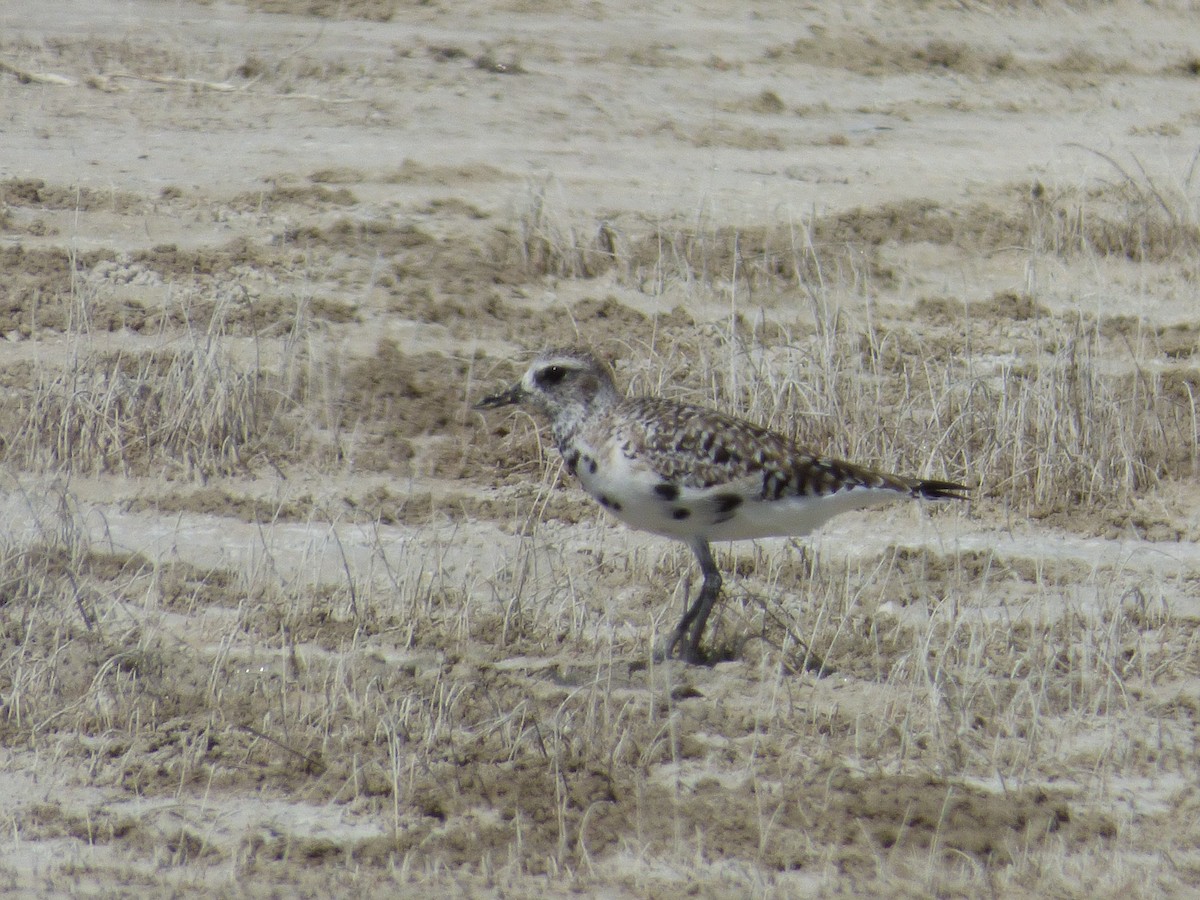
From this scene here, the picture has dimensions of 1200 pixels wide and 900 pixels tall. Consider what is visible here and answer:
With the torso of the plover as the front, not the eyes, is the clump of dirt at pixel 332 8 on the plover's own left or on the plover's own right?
on the plover's own right

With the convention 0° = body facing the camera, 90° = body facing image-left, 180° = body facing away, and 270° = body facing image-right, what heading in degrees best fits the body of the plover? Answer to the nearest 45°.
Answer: approximately 90°

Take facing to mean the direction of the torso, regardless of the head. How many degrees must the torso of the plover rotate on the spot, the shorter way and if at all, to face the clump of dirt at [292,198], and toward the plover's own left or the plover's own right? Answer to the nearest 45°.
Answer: approximately 45° to the plover's own right

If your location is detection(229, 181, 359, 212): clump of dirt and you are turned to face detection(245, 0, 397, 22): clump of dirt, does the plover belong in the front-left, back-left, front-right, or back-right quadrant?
back-right

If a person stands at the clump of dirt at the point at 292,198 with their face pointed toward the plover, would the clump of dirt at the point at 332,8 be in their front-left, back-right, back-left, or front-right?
back-left
